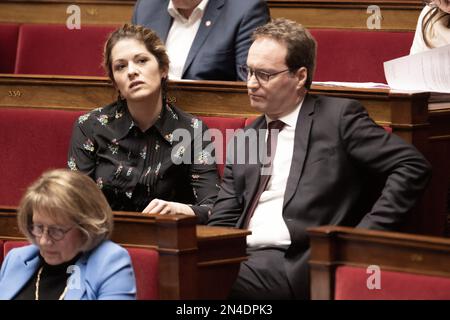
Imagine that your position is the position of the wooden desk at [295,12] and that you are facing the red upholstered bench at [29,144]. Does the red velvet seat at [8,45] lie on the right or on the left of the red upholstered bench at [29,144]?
right

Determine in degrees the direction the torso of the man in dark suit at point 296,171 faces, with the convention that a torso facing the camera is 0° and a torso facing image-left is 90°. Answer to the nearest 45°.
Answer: approximately 45°

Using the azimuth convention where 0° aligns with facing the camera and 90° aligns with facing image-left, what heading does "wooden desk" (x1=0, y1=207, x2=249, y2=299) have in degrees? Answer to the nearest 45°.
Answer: approximately 180°
